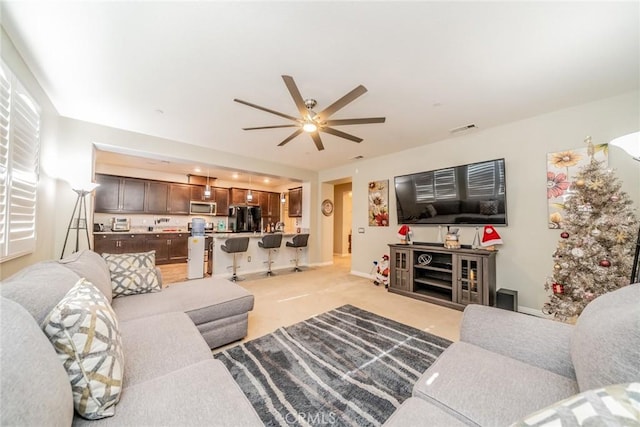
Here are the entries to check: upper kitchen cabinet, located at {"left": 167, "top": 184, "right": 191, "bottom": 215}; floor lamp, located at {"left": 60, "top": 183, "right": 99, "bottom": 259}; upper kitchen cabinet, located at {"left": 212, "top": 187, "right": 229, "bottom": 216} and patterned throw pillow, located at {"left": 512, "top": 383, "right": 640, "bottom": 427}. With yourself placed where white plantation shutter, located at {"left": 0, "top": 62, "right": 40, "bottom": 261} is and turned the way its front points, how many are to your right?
1

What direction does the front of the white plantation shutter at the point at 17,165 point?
to the viewer's right

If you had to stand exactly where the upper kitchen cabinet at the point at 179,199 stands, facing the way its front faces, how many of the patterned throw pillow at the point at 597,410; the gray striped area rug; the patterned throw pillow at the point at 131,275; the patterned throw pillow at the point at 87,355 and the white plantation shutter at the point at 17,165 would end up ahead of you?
5

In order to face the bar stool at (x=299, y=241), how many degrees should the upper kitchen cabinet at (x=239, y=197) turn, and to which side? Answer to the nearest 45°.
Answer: approximately 45° to its left

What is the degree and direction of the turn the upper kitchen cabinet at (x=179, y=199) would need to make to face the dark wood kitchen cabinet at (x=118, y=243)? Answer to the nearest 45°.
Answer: approximately 45° to its right

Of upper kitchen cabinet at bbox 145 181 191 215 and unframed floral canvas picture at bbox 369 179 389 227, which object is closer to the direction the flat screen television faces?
the upper kitchen cabinet

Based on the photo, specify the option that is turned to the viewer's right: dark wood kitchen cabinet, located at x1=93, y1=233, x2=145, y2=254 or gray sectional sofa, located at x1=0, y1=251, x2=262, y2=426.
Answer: the gray sectional sofa

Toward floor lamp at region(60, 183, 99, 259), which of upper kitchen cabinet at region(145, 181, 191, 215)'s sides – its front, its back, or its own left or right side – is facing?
front

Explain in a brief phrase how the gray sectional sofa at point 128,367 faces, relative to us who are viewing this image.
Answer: facing to the right of the viewer

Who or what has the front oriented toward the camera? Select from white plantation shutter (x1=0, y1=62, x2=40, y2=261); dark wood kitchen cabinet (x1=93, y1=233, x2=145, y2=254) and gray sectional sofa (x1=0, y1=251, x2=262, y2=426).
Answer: the dark wood kitchen cabinet

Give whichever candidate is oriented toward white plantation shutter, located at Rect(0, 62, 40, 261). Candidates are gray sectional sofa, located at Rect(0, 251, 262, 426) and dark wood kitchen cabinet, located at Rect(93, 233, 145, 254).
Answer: the dark wood kitchen cabinet

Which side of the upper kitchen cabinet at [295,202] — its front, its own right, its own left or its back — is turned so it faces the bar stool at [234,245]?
front

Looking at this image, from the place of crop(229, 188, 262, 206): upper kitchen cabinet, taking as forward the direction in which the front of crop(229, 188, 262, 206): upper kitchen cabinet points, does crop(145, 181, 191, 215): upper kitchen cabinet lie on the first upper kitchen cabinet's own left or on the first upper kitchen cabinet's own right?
on the first upper kitchen cabinet's own right

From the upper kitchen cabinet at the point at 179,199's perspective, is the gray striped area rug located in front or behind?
in front

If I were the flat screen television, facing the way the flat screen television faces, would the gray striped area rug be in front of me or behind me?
in front

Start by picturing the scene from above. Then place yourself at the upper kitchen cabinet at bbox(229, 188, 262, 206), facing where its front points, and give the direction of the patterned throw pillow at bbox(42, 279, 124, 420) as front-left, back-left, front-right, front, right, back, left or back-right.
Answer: front
